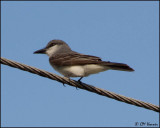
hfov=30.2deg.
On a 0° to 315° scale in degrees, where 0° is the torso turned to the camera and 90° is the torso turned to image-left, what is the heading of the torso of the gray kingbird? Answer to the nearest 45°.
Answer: approximately 90°
